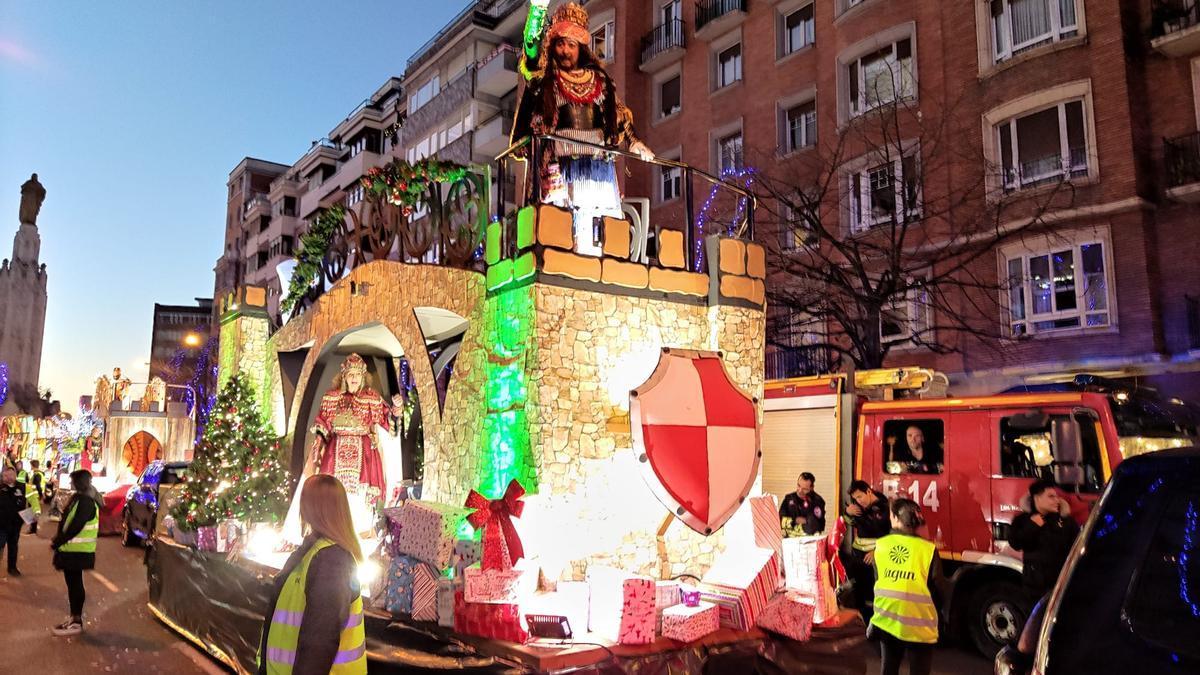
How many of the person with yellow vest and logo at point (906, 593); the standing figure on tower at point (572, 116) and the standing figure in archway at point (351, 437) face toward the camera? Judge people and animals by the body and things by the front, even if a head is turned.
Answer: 2

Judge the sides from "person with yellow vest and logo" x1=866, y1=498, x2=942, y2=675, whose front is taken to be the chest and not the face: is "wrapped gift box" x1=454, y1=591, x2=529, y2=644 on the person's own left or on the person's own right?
on the person's own left

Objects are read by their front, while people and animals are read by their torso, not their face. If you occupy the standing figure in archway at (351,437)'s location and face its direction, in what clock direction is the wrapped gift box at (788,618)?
The wrapped gift box is roughly at 11 o'clock from the standing figure in archway.

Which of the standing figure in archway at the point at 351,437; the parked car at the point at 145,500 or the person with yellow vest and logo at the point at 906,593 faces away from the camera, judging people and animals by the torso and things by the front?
the person with yellow vest and logo

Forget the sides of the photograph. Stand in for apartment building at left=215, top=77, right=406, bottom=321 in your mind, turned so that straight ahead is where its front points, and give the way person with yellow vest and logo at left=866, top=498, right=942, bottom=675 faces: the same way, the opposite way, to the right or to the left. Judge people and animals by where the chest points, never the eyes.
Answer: the opposite way

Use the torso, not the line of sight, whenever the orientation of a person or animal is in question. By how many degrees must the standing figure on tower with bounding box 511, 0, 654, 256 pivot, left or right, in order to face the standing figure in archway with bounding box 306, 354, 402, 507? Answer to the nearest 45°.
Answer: approximately 135° to its right

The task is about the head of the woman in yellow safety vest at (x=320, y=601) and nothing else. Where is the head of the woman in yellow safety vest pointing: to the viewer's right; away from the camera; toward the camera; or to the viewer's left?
away from the camera

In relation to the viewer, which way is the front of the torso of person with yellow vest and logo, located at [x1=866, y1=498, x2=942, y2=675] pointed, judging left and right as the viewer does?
facing away from the viewer

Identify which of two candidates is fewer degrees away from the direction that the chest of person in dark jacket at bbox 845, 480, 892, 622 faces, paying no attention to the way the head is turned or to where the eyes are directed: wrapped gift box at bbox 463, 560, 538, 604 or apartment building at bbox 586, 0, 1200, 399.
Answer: the wrapped gift box
